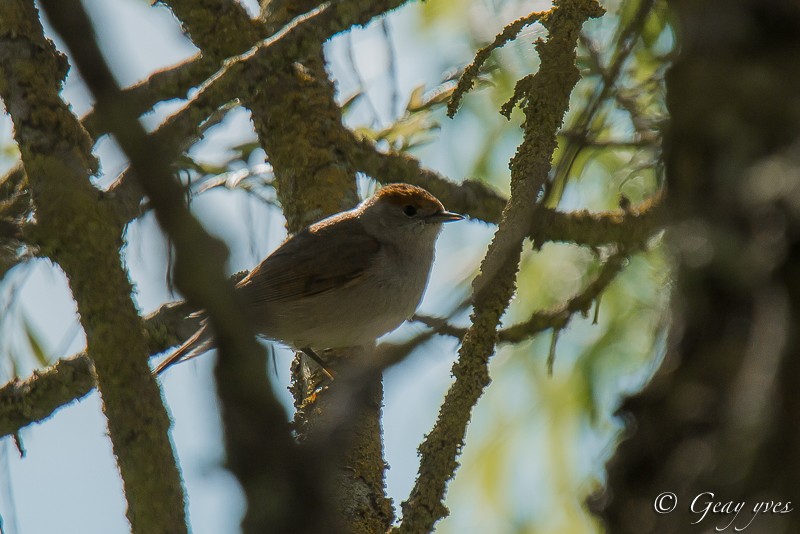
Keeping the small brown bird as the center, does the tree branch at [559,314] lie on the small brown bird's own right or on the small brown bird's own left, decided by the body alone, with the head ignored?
on the small brown bird's own left

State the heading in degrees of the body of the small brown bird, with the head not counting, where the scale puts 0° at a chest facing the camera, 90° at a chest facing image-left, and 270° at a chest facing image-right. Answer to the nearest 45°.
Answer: approximately 270°

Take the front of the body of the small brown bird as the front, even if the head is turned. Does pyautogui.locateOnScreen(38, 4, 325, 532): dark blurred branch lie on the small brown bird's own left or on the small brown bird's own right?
on the small brown bird's own right
